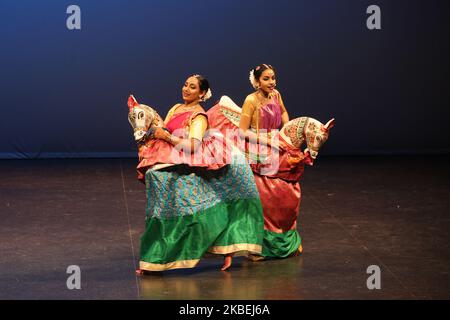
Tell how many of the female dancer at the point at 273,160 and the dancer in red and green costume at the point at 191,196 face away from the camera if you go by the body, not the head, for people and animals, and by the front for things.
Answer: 0

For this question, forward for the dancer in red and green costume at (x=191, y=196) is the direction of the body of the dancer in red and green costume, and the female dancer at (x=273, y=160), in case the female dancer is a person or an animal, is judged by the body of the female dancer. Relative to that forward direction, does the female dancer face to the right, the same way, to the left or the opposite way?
to the left

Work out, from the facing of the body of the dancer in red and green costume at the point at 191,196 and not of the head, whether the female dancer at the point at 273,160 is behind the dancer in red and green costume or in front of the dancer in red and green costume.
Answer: behind

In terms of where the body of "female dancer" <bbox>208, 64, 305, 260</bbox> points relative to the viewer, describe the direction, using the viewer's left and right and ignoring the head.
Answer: facing the viewer and to the right of the viewer

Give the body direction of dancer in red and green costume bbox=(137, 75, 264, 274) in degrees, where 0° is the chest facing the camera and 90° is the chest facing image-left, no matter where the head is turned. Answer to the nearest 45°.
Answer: approximately 45°

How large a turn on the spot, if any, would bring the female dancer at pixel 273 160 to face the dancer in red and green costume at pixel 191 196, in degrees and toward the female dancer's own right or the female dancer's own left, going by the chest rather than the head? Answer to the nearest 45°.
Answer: approximately 90° to the female dancer's own right
